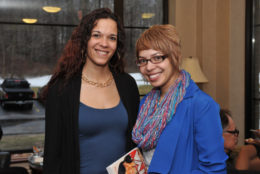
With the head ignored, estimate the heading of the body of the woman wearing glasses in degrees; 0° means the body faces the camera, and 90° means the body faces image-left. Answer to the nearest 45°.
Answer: approximately 45°

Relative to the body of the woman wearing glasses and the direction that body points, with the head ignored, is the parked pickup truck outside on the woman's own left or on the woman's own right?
on the woman's own right
